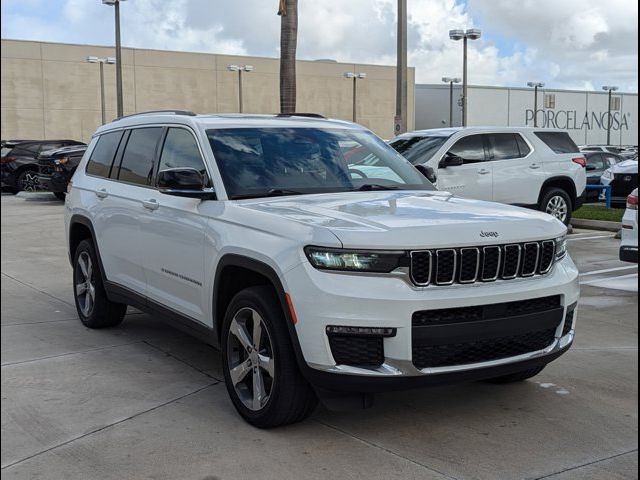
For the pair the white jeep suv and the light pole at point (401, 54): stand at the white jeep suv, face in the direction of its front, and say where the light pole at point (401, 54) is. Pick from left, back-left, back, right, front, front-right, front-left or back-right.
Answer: back-left

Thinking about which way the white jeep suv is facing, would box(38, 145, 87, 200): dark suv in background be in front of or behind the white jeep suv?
behind

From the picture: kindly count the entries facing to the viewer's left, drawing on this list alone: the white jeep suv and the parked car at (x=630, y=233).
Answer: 0

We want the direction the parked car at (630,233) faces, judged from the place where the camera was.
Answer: facing away from the viewer and to the right of the viewer

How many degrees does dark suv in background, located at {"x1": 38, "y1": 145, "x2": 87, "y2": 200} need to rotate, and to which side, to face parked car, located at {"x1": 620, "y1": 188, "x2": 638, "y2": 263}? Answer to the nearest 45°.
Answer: approximately 45° to its left

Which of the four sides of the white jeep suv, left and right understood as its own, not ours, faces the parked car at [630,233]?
left
